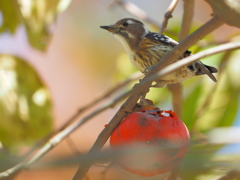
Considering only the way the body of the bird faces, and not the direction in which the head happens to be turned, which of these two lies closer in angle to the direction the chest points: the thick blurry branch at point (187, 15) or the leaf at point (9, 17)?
the leaf

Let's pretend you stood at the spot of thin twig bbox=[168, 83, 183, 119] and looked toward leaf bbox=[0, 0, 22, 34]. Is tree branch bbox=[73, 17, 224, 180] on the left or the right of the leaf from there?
left

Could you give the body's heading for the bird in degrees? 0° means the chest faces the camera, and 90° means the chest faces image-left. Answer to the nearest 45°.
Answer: approximately 90°
